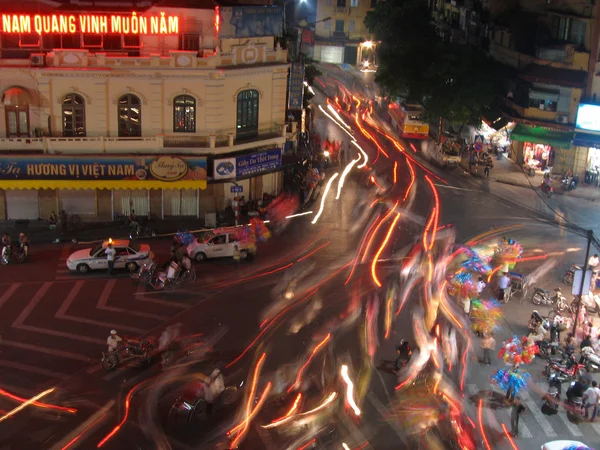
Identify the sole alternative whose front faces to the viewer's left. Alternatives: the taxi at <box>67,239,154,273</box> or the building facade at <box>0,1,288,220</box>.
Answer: the taxi

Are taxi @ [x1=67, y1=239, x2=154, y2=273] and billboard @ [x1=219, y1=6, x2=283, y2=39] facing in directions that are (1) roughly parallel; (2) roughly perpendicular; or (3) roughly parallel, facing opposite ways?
roughly perpendicular

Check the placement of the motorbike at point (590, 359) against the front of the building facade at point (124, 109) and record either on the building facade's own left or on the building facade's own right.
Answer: on the building facade's own left

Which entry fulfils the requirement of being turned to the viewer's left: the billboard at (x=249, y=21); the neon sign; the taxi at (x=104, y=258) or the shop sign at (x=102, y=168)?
the taxi

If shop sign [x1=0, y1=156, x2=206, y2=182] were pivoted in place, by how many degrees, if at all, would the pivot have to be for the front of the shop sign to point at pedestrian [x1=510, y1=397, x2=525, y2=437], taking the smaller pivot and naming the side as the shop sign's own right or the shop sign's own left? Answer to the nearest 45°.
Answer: approximately 45° to the shop sign's own left

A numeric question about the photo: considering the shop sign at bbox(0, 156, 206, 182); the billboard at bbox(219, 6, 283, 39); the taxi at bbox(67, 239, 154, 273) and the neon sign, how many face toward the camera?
3

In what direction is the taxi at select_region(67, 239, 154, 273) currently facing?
to the viewer's left

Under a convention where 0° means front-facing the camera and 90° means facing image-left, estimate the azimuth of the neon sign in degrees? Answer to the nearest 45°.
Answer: approximately 0°

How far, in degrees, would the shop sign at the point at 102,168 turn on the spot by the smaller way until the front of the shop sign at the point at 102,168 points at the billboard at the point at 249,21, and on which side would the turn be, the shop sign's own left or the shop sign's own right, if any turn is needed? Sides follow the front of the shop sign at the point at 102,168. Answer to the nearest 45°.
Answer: approximately 90° to the shop sign's own left

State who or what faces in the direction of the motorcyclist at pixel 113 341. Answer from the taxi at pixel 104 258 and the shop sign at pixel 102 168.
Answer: the shop sign

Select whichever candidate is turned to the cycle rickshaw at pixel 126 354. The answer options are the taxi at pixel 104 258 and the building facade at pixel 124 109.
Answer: the building facade

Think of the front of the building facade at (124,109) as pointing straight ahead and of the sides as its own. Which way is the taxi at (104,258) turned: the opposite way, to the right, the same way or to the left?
to the right

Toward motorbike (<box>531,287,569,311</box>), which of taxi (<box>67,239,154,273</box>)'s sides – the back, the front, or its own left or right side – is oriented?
back

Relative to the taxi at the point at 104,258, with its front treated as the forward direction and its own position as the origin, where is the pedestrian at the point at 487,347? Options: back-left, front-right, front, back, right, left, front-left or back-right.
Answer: back-left
